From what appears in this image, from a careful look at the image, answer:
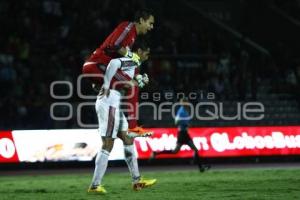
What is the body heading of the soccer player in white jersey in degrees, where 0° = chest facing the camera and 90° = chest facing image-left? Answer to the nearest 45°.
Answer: approximately 270°

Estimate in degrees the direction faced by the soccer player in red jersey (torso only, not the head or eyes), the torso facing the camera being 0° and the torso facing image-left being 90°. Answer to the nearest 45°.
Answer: approximately 270°
